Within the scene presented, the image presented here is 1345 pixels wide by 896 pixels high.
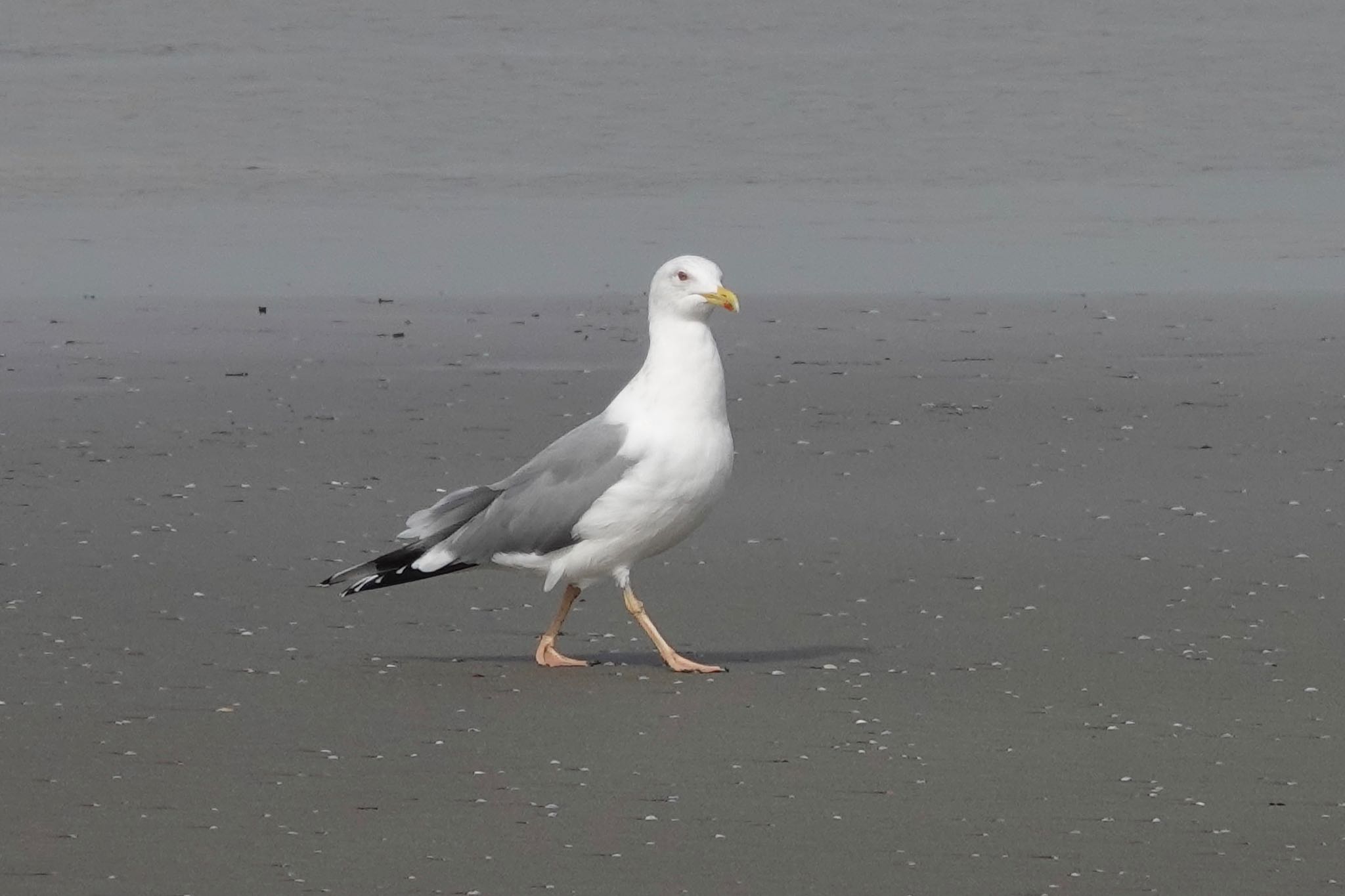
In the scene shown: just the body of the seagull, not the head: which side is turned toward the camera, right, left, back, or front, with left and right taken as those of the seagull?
right
